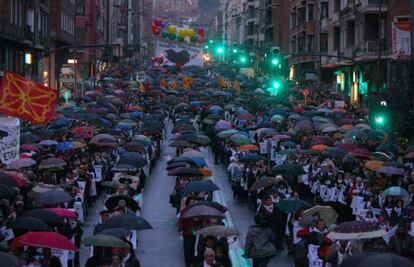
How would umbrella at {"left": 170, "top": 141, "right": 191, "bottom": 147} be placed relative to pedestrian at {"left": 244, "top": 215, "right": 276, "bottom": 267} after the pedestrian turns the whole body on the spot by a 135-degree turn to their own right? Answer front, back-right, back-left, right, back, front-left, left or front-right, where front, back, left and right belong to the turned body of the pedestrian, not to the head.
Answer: back-left

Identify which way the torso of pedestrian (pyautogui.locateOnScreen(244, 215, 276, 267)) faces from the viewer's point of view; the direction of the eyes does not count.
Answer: away from the camera

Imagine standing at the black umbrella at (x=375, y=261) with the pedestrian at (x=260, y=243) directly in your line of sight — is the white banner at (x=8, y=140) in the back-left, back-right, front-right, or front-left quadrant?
front-left

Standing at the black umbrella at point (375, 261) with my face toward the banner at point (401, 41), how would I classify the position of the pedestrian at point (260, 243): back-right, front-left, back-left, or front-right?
front-left

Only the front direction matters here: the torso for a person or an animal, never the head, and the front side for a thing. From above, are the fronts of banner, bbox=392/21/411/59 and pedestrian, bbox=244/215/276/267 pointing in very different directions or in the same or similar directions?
very different directions

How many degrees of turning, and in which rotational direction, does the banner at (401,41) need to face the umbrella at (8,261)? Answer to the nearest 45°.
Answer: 0° — it already faces it

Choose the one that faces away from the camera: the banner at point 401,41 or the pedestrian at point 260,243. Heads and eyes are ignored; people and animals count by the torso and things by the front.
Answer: the pedestrian

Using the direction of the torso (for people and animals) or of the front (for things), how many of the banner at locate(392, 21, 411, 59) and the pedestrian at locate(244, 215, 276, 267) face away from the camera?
1

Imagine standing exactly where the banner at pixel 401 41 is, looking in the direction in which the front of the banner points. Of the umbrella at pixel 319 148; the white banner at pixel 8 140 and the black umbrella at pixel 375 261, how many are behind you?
0

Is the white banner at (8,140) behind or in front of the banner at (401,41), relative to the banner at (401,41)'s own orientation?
in front

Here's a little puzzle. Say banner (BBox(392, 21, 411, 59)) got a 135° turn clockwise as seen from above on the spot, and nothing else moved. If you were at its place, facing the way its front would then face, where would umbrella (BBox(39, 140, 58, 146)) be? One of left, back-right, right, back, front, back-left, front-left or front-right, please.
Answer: left
